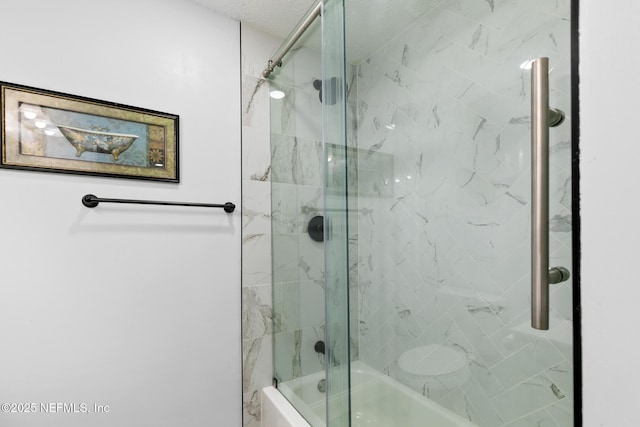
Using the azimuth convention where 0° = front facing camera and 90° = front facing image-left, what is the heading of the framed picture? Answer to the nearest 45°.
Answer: approximately 315°

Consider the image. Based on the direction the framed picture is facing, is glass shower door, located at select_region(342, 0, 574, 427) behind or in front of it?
in front
